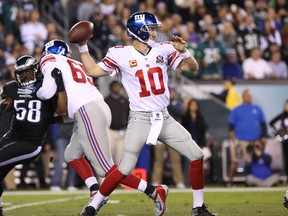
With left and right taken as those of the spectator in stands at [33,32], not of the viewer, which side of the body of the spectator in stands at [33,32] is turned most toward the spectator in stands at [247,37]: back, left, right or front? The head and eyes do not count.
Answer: left

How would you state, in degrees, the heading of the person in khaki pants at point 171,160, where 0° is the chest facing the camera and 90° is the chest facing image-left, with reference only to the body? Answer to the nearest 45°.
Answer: approximately 0°
